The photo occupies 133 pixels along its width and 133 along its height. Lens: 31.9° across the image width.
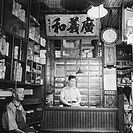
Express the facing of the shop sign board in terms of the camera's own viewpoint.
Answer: facing the viewer

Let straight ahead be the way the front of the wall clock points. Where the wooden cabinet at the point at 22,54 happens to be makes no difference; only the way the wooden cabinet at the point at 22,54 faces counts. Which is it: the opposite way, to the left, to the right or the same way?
to the left

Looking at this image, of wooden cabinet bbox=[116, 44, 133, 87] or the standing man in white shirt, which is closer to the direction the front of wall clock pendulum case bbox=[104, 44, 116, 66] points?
the standing man in white shirt

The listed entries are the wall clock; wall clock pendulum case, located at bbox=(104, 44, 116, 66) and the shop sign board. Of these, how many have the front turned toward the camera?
3

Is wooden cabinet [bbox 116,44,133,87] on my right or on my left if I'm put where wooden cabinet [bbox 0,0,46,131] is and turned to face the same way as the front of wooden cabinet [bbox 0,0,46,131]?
on my left

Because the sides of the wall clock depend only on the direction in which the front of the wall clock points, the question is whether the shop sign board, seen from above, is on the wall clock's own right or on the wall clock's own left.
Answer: on the wall clock's own right

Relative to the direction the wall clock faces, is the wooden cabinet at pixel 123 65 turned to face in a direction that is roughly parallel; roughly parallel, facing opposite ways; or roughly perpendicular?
roughly parallel

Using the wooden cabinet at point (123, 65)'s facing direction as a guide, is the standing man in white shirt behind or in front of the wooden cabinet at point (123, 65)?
in front

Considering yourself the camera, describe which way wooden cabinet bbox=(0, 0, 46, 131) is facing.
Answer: facing the viewer and to the right of the viewer

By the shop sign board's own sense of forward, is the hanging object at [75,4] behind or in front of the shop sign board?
in front

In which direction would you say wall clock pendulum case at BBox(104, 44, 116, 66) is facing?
toward the camera

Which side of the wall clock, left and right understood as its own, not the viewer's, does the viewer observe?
front
